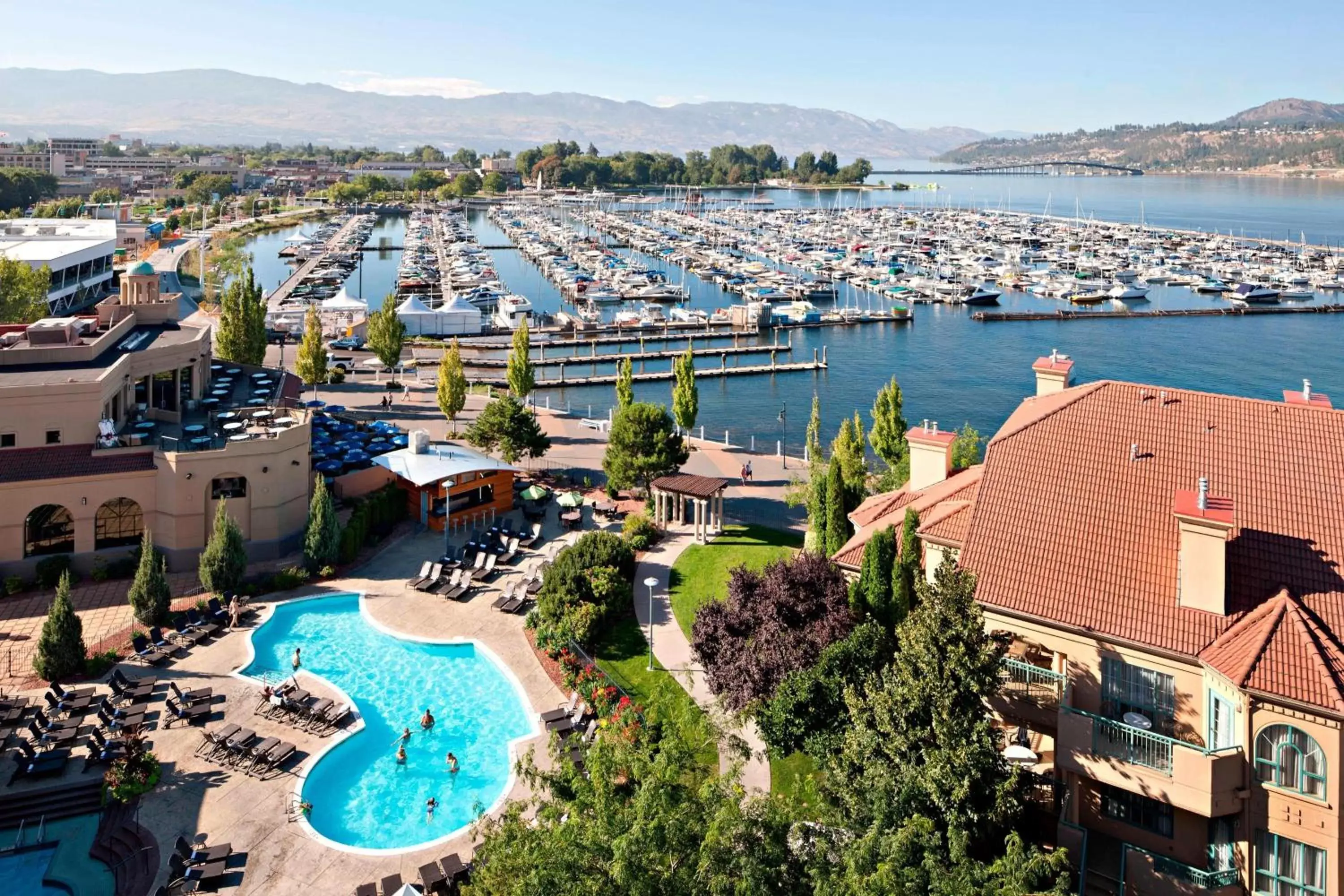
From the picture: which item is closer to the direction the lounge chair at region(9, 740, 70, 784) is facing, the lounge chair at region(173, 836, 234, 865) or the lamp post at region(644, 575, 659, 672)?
the lamp post

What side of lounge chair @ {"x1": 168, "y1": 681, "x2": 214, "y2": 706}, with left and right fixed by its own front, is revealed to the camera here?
right

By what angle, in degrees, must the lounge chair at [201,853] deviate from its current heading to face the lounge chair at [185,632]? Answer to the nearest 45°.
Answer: approximately 90° to its left

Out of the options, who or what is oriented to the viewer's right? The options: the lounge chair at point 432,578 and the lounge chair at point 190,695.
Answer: the lounge chair at point 190,695

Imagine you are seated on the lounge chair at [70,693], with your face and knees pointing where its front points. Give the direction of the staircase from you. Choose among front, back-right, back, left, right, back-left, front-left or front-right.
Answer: right

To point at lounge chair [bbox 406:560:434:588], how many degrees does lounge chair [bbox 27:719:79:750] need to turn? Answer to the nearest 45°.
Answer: approximately 45° to its left

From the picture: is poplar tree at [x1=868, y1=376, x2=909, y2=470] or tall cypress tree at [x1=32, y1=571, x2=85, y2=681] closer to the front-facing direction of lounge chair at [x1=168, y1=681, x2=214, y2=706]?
the poplar tree

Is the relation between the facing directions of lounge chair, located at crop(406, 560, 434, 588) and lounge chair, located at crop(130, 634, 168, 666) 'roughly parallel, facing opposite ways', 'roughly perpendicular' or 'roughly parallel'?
roughly perpendicular

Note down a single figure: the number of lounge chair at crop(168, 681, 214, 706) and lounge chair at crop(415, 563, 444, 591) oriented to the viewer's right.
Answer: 1

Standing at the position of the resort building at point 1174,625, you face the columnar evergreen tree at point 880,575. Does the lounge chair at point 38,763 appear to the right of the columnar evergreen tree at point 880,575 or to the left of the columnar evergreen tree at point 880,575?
left

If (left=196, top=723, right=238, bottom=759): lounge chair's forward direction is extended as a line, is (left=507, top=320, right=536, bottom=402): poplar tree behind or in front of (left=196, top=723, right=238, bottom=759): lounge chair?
in front

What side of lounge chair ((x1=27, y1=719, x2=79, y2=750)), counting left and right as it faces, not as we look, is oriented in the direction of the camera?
right

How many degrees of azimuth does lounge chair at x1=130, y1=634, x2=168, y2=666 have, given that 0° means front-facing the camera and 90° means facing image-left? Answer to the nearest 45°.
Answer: approximately 315°

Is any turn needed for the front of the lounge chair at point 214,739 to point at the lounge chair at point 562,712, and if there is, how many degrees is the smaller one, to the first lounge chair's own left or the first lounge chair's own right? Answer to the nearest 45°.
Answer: approximately 45° to the first lounge chair's own right
